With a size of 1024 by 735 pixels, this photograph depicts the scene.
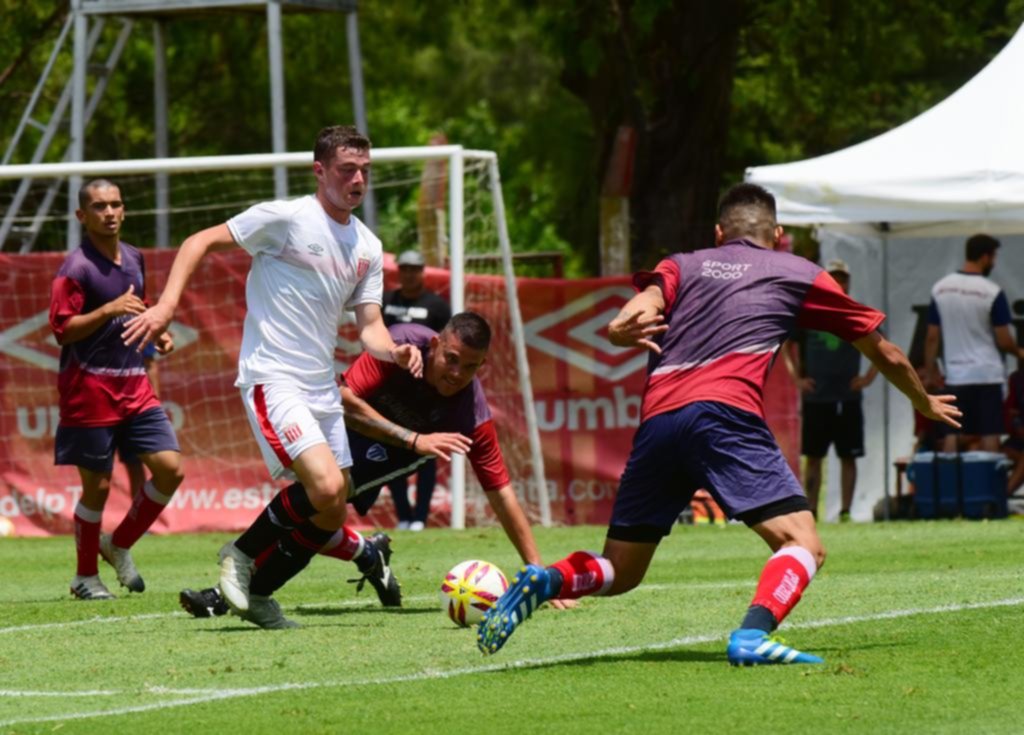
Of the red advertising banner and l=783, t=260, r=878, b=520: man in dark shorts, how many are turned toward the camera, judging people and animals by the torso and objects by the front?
2

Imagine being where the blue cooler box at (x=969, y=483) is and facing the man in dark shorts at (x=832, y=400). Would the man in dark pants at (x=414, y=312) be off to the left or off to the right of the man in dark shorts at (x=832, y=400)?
left

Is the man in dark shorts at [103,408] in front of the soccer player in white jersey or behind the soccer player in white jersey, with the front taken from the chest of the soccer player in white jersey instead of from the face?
behind

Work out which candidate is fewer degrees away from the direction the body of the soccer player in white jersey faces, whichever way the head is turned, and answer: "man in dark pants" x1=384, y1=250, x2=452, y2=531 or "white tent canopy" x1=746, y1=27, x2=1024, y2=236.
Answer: the white tent canopy

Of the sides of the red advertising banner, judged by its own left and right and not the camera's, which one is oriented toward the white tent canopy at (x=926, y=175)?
left

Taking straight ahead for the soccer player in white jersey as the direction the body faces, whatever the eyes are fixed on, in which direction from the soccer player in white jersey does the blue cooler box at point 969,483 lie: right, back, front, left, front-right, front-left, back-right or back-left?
left

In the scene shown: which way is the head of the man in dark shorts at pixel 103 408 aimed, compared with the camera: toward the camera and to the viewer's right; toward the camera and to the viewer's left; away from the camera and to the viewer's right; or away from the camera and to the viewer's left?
toward the camera and to the viewer's right

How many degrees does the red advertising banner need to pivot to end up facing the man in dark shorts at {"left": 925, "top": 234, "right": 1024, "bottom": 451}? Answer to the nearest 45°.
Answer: approximately 90° to its left

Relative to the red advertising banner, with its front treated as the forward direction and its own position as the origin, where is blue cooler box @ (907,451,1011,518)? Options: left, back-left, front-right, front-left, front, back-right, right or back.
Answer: left

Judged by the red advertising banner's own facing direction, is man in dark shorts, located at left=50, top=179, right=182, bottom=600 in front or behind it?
in front
